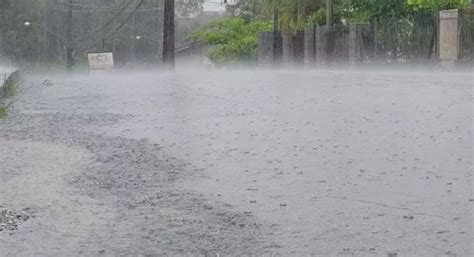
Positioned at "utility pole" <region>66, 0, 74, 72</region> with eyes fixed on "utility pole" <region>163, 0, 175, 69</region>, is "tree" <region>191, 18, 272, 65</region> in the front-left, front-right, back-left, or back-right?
front-left

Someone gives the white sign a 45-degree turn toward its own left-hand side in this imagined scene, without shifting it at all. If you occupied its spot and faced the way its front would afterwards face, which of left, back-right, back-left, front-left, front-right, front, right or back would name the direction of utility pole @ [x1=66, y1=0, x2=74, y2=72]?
back

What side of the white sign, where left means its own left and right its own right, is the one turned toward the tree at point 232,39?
left

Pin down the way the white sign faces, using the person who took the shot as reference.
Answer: facing the viewer
